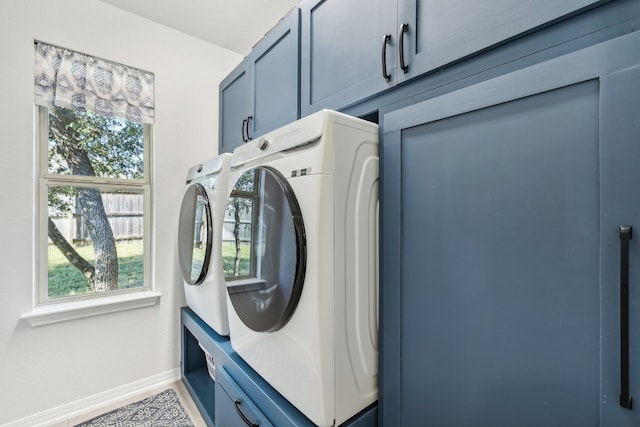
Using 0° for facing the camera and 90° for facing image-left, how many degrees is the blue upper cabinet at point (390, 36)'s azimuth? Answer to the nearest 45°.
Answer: approximately 45°

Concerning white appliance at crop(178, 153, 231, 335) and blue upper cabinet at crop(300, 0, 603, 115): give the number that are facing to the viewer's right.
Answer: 0

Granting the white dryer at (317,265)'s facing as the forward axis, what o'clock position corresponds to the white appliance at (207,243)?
The white appliance is roughly at 3 o'clock from the white dryer.

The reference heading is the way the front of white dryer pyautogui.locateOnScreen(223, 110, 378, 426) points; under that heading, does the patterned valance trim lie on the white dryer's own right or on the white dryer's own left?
on the white dryer's own right

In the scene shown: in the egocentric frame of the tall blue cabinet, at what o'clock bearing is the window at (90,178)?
The window is roughly at 2 o'clock from the tall blue cabinet.

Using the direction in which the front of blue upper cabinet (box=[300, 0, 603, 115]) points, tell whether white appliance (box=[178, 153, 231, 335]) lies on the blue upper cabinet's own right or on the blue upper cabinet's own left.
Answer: on the blue upper cabinet's own right

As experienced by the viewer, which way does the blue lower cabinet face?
facing the viewer and to the left of the viewer

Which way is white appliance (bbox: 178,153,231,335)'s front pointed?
to the viewer's left

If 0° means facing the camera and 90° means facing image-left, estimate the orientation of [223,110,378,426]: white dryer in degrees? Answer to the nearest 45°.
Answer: approximately 45°
